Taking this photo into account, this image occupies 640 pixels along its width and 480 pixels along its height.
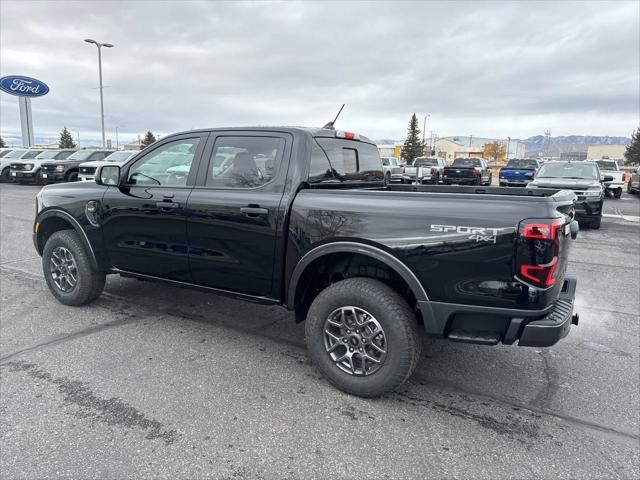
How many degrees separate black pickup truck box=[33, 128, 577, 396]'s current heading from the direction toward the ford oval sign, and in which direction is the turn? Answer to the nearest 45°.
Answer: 0° — it already faces it

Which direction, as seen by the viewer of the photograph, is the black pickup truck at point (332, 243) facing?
facing away from the viewer and to the left of the viewer

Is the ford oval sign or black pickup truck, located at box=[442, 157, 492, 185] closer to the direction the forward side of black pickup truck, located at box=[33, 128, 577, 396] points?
the ford oval sign

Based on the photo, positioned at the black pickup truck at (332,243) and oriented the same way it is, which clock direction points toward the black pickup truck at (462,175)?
the black pickup truck at (462,175) is roughly at 2 o'clock from the black pickup truck at (332,243).
